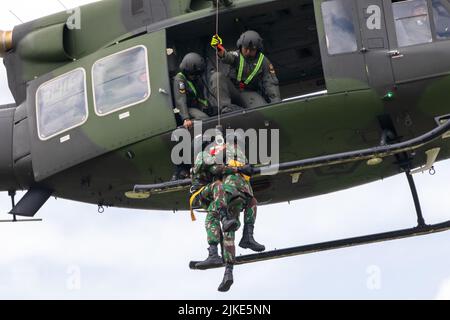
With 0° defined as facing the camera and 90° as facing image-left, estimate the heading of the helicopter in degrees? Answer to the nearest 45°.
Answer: approximately 270°
